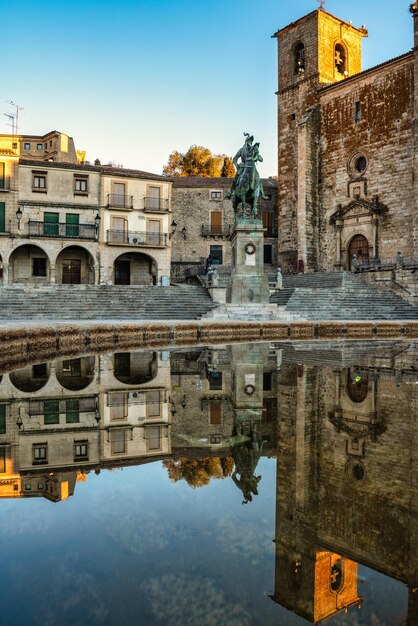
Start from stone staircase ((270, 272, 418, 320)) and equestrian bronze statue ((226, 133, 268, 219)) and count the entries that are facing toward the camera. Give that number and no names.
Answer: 2

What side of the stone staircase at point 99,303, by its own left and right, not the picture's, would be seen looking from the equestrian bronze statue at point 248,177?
left

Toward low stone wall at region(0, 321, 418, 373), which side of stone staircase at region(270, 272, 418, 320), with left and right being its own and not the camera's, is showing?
front

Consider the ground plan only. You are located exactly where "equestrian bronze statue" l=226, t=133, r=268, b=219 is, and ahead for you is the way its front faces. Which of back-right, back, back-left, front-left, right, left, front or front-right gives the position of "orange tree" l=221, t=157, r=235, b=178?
back

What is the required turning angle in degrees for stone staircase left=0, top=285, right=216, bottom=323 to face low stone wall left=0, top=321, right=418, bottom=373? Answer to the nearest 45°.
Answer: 0° — it already faces it

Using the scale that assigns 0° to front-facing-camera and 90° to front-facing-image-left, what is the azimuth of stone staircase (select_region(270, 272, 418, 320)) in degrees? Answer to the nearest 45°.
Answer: approximately 0°

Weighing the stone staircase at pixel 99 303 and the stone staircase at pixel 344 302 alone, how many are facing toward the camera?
2

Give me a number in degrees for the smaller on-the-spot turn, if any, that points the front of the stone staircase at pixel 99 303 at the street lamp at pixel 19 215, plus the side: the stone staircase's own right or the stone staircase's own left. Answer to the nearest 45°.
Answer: approximately 180°

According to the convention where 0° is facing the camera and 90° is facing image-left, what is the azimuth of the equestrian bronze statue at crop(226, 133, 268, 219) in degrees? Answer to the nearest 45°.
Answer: approximately 0°

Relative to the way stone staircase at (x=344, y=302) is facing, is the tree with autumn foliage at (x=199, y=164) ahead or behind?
behind
